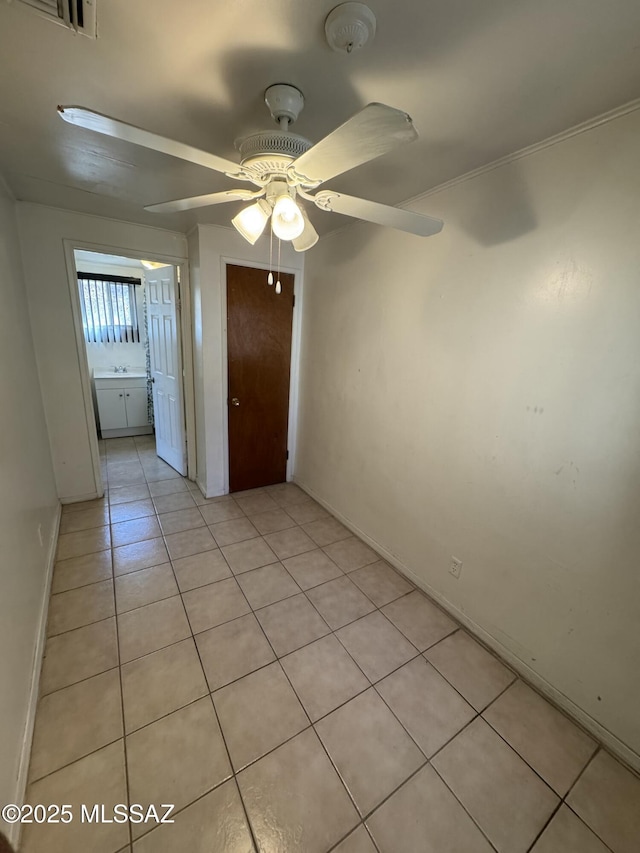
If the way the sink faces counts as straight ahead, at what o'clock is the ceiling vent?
The ceiling vent is roughly at 12 o'clock from the sink.

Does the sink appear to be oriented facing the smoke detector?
yes

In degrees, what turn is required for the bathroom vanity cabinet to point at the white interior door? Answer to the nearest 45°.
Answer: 0° — it already faces it

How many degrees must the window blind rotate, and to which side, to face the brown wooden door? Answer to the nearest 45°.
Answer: approximately 45° to its left

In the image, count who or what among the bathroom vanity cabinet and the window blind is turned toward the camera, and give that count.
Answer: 2

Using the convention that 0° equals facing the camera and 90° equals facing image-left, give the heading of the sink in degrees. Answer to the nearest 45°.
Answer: approximately 0°
